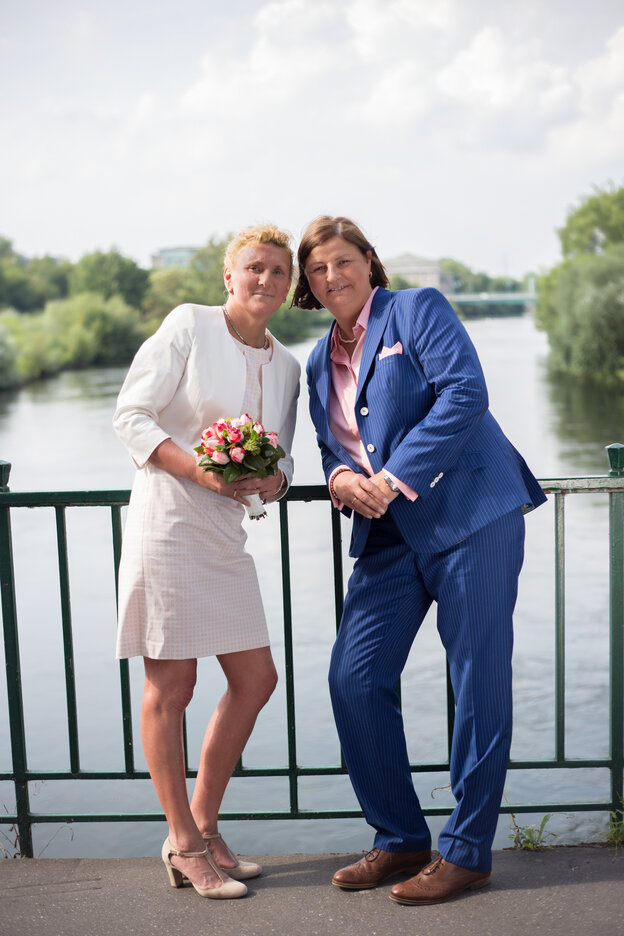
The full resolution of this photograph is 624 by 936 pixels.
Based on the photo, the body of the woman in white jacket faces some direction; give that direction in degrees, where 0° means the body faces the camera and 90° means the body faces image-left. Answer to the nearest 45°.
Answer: approximately 315°

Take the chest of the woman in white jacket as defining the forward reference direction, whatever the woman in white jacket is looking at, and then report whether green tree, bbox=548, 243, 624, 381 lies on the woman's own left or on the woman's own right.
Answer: on the woman's own left

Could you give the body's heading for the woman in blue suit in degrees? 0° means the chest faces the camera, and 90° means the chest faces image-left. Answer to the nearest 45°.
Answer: approximately 45°

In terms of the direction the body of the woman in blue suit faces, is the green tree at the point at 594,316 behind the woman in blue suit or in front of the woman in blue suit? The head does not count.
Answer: behind
